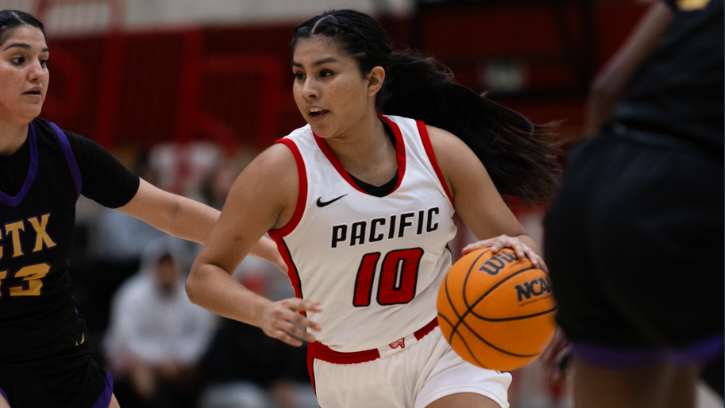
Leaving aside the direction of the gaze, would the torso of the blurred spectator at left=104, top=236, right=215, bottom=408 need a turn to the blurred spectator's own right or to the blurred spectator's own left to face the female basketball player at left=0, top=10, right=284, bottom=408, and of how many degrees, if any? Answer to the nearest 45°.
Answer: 0° — they already face them

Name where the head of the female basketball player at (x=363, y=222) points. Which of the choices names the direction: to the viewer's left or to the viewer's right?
to the viewer's left

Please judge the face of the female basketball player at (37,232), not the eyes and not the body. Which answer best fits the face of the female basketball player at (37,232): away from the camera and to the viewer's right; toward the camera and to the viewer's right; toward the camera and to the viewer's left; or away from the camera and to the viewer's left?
toward the camera and to the viewer's right

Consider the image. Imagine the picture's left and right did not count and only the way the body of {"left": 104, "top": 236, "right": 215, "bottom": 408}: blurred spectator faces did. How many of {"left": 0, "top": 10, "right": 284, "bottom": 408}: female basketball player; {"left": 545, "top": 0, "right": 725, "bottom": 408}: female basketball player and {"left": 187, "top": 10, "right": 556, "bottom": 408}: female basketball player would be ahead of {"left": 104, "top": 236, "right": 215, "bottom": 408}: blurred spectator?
3

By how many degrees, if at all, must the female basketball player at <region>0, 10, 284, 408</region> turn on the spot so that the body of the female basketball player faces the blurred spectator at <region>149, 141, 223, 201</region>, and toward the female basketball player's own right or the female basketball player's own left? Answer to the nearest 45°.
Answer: approximately 180°

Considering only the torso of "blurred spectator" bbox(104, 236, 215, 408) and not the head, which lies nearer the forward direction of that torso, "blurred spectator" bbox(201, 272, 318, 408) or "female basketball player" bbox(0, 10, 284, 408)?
the female basketball player

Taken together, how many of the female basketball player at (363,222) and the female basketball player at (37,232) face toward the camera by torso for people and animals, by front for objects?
2

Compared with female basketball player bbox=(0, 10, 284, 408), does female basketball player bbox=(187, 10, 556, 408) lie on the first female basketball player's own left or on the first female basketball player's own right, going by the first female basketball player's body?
on the first female basketball player's own left

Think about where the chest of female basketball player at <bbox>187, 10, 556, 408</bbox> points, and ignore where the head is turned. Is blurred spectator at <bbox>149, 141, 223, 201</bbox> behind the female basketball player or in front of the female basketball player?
behind

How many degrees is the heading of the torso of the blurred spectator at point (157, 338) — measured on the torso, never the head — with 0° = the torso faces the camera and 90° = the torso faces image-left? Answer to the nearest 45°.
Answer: approximately 0°
